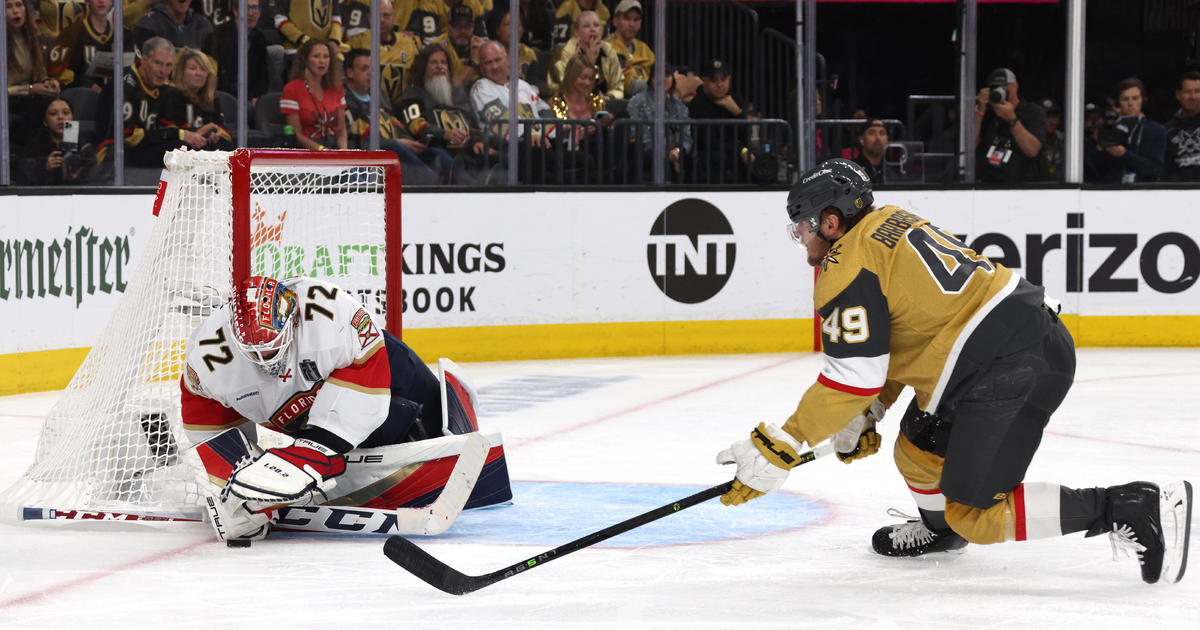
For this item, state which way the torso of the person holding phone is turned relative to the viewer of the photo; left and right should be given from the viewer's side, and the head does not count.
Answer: facing the viewer and to the right of the viewer

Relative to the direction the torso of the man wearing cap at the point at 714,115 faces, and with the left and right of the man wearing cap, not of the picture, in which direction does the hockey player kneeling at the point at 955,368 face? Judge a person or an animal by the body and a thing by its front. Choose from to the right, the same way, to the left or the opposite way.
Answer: to the right

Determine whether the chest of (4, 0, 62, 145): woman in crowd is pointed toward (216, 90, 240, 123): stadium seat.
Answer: no

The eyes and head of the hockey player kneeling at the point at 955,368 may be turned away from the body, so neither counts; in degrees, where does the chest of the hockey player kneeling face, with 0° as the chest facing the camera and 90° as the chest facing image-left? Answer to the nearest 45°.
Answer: approximately 90°

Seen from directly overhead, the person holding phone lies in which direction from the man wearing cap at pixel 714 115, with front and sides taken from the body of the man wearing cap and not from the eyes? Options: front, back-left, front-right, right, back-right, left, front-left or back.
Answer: front-right

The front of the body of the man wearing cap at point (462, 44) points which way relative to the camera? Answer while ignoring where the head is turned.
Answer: toward the camera

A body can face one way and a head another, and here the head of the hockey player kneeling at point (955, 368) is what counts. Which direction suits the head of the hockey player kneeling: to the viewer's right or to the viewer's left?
to the viewer's left

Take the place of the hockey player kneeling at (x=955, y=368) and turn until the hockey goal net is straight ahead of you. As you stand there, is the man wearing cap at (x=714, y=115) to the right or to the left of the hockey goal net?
right

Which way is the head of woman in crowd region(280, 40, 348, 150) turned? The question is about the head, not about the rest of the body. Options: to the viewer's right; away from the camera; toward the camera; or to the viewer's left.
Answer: toward the camera

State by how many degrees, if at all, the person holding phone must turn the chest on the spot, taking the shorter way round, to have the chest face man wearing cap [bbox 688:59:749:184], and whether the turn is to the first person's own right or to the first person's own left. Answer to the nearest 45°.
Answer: approximately 45° to the first person's own left

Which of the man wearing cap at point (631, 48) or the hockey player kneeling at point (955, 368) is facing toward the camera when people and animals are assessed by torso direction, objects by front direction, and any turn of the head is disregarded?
the man wearing cap

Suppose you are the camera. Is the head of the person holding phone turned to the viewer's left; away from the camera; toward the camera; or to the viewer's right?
toward the camera

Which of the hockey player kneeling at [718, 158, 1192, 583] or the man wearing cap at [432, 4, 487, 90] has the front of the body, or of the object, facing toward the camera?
the man wearing cap

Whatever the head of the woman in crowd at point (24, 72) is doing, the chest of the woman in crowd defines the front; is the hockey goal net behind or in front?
in front

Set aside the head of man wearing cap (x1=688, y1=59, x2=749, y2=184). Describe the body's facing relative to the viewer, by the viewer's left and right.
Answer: facing the viewer

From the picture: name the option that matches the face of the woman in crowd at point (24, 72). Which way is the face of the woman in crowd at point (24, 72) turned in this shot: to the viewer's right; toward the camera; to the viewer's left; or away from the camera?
toward the camera

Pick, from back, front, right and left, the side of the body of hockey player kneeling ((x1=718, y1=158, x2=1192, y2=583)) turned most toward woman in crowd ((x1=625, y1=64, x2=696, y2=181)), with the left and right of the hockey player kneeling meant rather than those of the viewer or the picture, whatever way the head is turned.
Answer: right

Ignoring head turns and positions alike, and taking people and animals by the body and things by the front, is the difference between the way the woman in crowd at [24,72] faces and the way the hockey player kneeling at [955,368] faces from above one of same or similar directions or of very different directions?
very different directions

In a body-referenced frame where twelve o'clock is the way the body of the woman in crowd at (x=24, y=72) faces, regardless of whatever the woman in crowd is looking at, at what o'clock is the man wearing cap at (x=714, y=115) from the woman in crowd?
The man wearing cap is roughly at 10 o'clock from the woman in crowd.

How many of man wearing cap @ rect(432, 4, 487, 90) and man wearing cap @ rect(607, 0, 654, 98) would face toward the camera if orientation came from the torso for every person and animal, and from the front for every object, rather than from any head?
2
